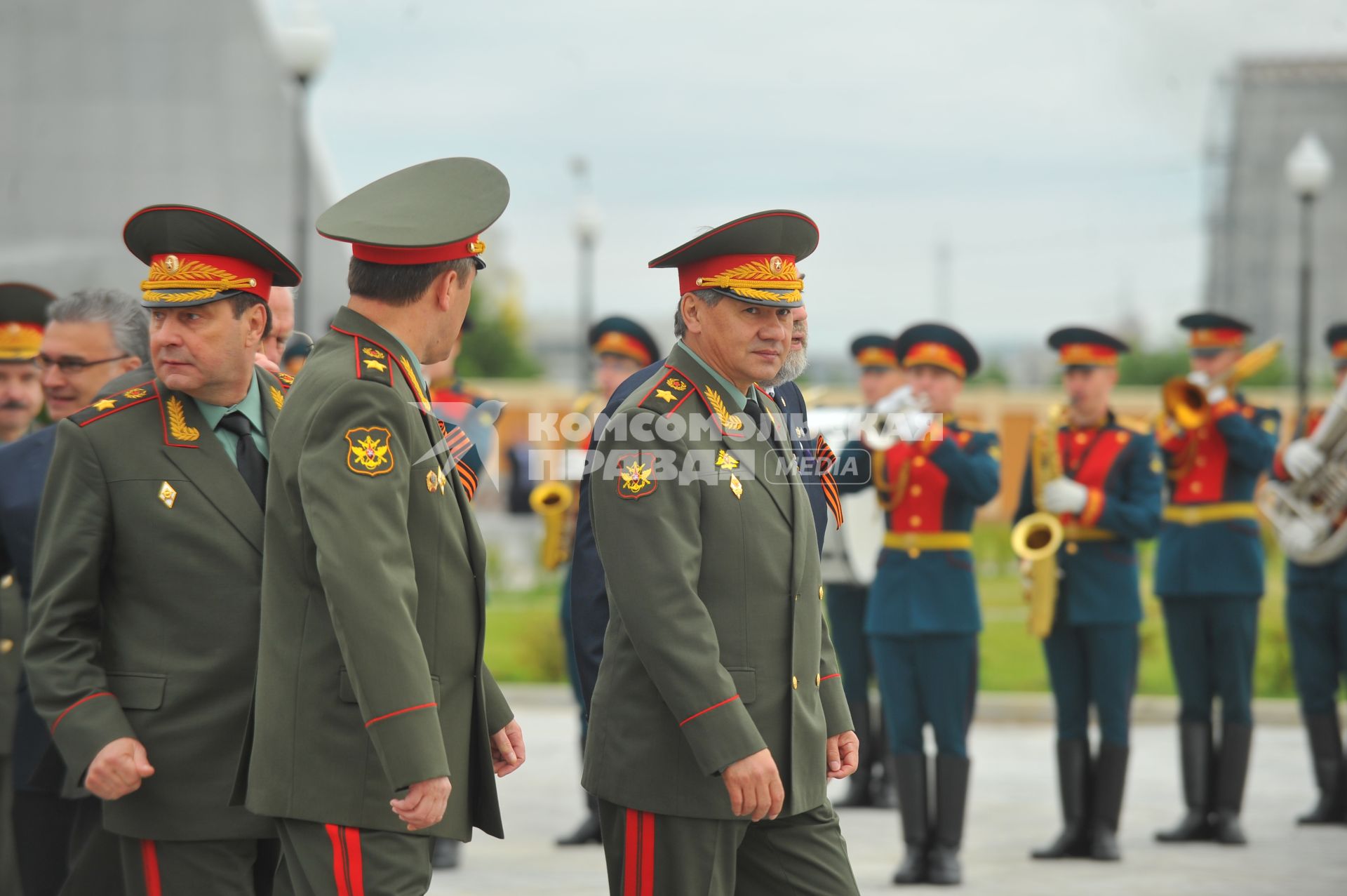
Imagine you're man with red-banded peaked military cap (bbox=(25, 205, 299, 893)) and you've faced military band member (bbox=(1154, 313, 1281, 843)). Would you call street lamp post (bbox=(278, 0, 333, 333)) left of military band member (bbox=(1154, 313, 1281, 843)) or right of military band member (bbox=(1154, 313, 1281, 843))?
left

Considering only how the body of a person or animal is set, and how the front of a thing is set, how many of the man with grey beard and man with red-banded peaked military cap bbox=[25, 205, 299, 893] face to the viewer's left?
0

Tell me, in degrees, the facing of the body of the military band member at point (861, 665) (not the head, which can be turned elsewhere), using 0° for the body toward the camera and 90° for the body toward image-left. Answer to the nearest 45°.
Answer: approximately 45°

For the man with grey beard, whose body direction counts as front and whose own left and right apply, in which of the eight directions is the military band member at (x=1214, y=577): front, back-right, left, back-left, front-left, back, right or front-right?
left

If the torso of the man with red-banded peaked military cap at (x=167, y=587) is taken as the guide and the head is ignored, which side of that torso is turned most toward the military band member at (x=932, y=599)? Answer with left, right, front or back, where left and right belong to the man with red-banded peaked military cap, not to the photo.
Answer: left

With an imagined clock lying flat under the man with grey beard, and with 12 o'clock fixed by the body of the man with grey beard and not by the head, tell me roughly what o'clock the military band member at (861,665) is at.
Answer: The military band member is roughly at 8 o'clock from the man with grey beard.

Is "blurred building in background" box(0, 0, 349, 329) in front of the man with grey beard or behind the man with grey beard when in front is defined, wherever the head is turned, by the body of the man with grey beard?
behind

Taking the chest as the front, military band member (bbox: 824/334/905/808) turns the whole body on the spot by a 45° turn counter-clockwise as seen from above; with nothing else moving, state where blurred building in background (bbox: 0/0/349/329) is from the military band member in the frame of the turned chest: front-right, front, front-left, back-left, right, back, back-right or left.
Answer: back-right

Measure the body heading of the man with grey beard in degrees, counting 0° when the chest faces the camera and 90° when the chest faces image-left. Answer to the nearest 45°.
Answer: approximately 315°
